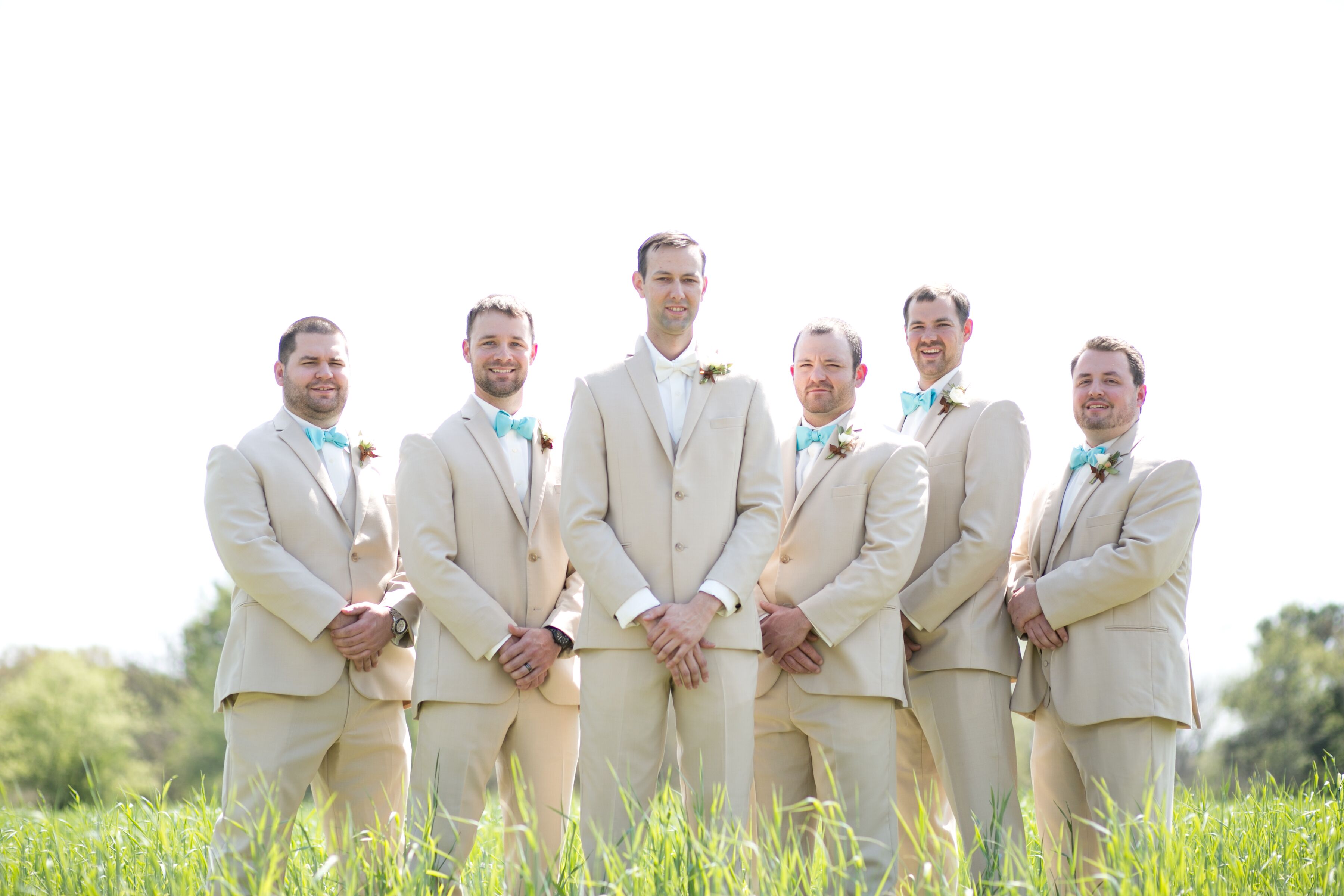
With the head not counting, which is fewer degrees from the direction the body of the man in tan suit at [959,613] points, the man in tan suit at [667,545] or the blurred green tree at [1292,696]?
the man in tan suit

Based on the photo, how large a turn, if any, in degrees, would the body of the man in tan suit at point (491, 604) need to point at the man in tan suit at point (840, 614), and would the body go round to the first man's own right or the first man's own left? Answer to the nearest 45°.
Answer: approximately 45° to the first man's own left

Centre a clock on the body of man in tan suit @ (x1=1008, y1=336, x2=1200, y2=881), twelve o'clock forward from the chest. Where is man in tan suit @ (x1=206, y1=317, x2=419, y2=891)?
man in tan suit @ (x1=206, y1=317, x2=419, y2=891) is roughly at 1 o'clock from man in tan suit @ (x1=1008, y1=336, x2=1200, y2=881).
